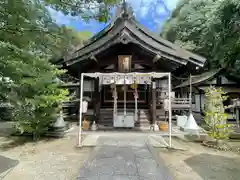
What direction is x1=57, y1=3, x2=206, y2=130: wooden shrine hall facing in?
toward the camera

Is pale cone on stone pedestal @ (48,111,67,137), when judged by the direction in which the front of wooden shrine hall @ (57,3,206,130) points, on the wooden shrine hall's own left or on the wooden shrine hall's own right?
on the wooden shrine hall's own right

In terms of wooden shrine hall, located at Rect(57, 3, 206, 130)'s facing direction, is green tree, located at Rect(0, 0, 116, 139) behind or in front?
in front

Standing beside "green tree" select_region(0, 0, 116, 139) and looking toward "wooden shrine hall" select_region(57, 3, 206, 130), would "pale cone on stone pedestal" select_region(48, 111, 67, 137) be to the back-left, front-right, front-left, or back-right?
front-left

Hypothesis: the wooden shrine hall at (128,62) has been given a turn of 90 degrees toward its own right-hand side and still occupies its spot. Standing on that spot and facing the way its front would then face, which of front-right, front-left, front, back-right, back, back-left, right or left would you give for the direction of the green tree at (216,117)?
back-left
